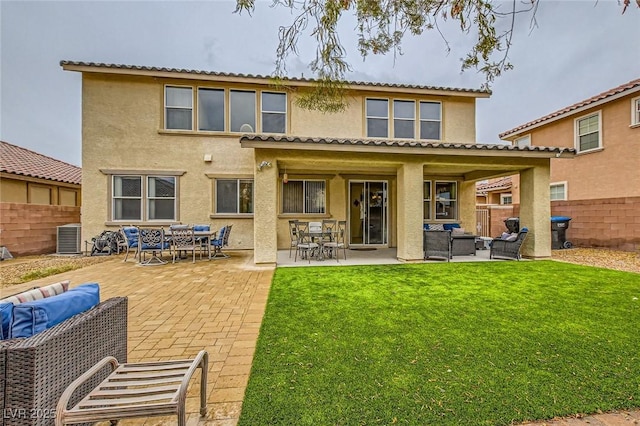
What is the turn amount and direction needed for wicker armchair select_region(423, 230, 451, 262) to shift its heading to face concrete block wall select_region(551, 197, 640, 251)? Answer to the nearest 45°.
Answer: approximately 45° to its right

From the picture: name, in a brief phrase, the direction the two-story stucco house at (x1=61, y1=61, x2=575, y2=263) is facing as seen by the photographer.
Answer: facing away from the viewer

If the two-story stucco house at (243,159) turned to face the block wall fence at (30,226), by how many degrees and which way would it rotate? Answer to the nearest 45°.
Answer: approximately 90° to its left

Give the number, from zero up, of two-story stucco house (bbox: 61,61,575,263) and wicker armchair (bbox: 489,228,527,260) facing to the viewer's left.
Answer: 1

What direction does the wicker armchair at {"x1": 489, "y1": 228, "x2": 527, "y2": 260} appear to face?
to the viewer's left

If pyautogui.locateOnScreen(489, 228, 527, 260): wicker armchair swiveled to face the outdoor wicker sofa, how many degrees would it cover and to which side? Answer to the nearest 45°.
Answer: approximately 90° to its left

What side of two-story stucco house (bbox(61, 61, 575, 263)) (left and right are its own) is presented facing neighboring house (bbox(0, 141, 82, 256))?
left

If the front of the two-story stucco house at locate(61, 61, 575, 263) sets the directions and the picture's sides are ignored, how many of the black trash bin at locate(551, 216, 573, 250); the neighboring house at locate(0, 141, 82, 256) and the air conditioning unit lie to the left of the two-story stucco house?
2
